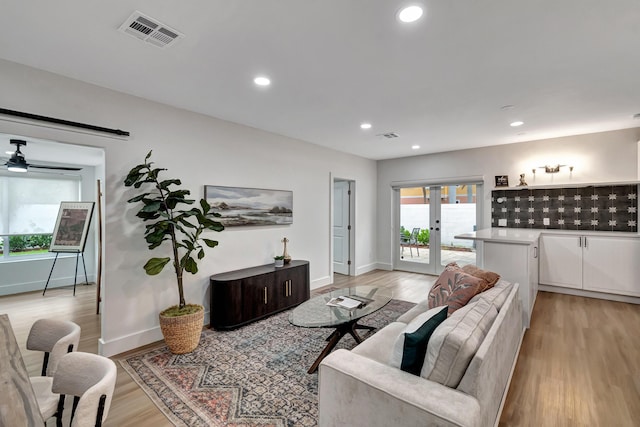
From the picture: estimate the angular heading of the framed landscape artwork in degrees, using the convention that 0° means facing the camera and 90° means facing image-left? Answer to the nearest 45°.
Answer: approximately 315°

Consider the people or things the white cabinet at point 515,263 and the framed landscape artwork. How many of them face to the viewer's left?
0

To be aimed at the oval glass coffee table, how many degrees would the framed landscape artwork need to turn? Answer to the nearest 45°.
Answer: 0° — it already faces it

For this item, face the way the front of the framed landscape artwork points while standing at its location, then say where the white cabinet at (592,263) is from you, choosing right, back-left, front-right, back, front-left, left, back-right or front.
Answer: front-left

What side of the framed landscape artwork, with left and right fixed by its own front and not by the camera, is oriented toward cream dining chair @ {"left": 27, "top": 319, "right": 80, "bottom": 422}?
right

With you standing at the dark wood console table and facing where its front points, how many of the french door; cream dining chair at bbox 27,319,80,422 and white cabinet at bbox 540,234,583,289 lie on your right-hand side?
1

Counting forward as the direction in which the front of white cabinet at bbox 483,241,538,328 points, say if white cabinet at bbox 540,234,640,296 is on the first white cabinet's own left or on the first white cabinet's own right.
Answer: on the first white cabinet's own left

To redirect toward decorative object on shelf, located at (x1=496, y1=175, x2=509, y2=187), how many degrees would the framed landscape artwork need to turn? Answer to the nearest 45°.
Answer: approximately 45° to its left

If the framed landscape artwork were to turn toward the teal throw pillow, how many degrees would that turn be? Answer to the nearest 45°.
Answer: approximately 45° to its right

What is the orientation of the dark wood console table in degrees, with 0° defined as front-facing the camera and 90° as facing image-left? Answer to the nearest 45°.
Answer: approximately 315°

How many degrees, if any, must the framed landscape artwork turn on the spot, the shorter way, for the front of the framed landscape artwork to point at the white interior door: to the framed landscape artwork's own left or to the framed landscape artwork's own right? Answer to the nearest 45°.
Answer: approximately 90° to the framed landscape artwork's own left

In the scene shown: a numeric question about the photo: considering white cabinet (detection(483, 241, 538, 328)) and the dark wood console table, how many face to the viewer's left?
0

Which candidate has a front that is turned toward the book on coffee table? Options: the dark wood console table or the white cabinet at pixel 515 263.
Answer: the dark wood console table
